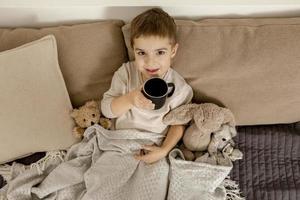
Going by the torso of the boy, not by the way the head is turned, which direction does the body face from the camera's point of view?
toward the camera

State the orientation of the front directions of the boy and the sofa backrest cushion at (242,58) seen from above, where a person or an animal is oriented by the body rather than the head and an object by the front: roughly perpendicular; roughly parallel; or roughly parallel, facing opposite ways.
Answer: roughly parallel

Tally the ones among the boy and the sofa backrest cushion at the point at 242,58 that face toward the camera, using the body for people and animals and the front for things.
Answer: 2

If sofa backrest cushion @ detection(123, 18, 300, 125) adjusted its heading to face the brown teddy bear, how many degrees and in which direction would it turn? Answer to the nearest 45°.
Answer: approximately 90° to its right

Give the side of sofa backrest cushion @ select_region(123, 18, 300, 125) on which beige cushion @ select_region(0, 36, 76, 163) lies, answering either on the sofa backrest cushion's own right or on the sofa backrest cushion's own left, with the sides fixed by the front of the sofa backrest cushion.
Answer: on the sofa backrest cushion's own right

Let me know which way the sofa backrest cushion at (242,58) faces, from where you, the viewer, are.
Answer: facing the viewer
